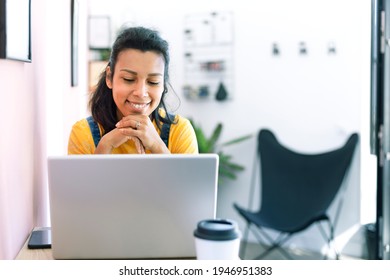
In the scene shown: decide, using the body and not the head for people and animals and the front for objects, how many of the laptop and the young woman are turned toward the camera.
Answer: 1

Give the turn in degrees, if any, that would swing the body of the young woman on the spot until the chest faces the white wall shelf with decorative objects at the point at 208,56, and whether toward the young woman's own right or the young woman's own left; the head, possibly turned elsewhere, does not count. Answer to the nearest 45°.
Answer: approximately 180°

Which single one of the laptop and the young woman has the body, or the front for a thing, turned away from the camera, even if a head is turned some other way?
the laptop

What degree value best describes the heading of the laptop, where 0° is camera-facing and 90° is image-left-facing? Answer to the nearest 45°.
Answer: approximately 180°

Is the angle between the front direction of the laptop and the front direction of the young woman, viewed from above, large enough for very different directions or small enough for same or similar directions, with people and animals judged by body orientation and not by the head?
very different directions

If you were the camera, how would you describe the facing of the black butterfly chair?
facing the viewer and to the left of the viewer

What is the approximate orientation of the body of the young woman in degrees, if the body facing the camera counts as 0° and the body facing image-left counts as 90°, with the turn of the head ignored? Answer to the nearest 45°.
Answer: approximately 0°

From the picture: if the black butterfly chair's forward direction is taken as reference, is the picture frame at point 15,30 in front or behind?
in front
